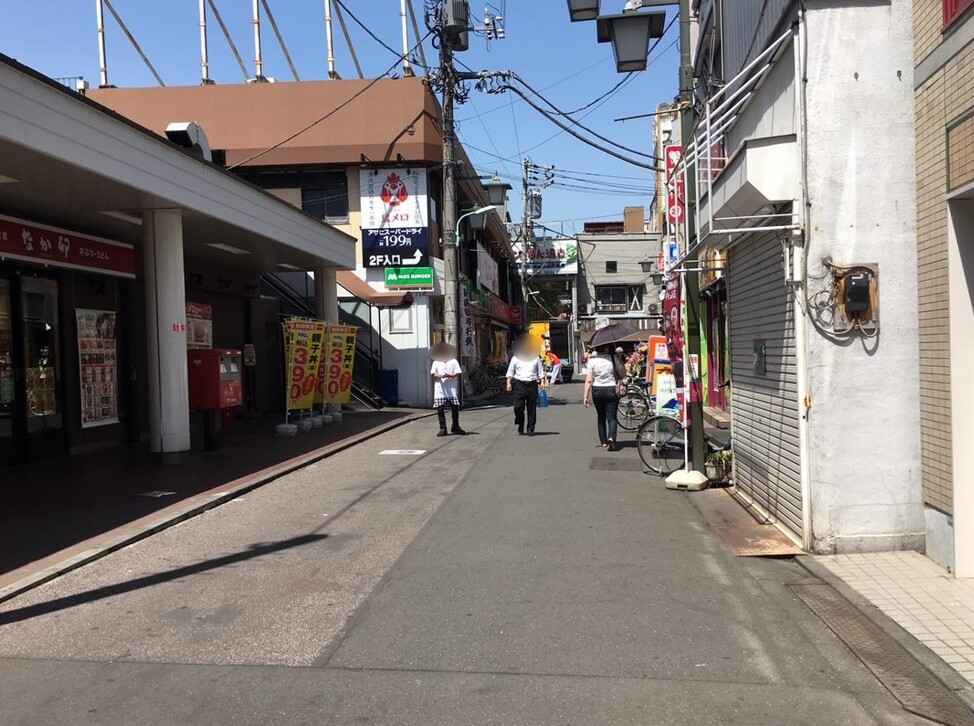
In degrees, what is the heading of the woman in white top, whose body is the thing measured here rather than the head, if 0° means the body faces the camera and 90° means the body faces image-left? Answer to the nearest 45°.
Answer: approximately 180°

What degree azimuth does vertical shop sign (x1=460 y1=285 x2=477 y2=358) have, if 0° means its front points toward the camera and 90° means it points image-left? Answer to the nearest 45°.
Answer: approximately 0°

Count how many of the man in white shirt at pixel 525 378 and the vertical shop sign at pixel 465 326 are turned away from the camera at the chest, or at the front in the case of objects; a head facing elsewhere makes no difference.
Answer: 0

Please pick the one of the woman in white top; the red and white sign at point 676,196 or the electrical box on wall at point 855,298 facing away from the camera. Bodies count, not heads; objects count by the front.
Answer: the woman in white top

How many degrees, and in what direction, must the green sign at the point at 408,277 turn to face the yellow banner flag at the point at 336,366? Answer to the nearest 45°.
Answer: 0° — it already faces it

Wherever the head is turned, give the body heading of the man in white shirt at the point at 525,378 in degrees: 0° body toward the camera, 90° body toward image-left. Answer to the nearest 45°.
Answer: approximately 0°

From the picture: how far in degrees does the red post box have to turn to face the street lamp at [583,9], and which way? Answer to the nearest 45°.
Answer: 0° — it already faces it

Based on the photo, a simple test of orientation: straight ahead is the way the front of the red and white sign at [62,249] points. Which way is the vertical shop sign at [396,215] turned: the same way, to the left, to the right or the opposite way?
to the right

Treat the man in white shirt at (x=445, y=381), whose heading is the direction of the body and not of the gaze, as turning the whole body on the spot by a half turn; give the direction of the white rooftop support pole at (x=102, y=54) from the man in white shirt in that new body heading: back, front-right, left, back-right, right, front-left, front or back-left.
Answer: front-left

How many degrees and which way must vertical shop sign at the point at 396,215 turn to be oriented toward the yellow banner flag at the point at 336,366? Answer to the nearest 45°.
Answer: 0° — it already faces it
